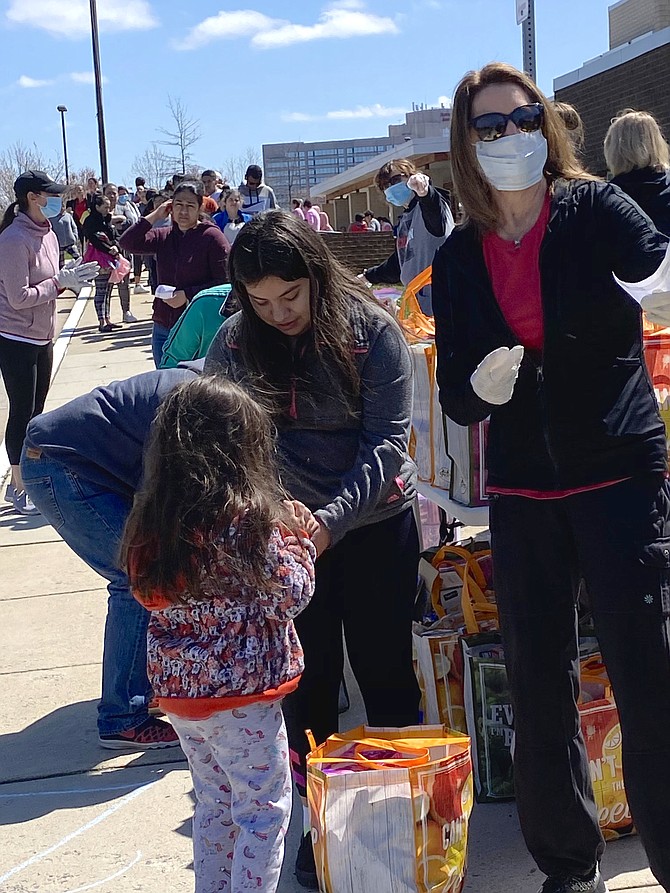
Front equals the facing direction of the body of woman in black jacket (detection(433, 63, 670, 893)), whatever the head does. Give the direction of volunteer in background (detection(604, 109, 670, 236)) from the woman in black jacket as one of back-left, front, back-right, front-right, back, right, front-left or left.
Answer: back

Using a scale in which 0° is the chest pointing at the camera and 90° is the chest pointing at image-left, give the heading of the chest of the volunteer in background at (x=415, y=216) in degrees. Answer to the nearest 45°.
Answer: approximately 45°

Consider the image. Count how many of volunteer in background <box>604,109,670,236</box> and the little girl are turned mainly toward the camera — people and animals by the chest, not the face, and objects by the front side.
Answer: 0

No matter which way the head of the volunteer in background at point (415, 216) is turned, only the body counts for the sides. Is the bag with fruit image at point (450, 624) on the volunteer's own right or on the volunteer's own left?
on the volunteer's own left

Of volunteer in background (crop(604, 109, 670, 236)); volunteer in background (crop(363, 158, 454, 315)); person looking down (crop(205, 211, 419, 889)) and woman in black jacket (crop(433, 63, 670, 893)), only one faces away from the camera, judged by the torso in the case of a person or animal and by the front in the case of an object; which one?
volunteer in background (crop(604, 109, 670, 236))

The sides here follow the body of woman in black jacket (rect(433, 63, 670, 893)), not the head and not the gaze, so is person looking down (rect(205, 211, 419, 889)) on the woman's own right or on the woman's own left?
on the woman's own right

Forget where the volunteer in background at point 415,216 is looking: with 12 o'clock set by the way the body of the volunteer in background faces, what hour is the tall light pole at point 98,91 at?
The tall light pole is roughly at 4 o'clock from the volunteer in background.

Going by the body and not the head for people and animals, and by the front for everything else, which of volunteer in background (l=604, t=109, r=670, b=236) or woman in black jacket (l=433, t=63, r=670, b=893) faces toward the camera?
the woman in black jacket

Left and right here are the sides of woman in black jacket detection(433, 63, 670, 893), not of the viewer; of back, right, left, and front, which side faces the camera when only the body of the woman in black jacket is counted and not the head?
front

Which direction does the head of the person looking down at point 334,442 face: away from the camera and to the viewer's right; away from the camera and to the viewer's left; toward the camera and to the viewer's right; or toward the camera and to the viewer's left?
toward the camera and to the viewer's left

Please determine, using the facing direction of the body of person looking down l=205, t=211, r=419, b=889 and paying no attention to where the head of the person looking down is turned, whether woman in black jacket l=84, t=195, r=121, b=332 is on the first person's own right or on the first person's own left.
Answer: on the first person's own right

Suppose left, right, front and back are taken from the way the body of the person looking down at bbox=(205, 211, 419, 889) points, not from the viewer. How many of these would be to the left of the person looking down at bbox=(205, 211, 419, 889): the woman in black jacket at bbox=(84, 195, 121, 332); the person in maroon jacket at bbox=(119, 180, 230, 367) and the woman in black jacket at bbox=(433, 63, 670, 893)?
1

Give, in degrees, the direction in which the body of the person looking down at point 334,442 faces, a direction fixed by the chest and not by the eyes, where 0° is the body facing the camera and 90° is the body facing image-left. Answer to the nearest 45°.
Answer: approximately 45°

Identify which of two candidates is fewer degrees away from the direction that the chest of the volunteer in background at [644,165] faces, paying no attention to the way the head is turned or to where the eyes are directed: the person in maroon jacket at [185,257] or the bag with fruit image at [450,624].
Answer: the person in maroon jacket

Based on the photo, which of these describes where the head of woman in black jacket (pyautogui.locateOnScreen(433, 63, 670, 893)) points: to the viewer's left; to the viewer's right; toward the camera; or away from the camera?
toward the camera

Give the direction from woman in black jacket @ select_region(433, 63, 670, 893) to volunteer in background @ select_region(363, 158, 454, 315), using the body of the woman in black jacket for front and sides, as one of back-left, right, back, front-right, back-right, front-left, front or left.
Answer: back

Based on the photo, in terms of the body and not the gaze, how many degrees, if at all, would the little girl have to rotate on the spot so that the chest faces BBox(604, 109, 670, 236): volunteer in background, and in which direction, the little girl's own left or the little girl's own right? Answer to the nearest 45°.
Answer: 0° — they already face them

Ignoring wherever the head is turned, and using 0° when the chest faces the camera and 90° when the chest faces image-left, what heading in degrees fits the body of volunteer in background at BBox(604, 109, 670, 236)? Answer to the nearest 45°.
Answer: approximately 180°

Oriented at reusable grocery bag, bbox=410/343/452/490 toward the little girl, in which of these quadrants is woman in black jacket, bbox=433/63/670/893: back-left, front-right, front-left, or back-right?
front-left
